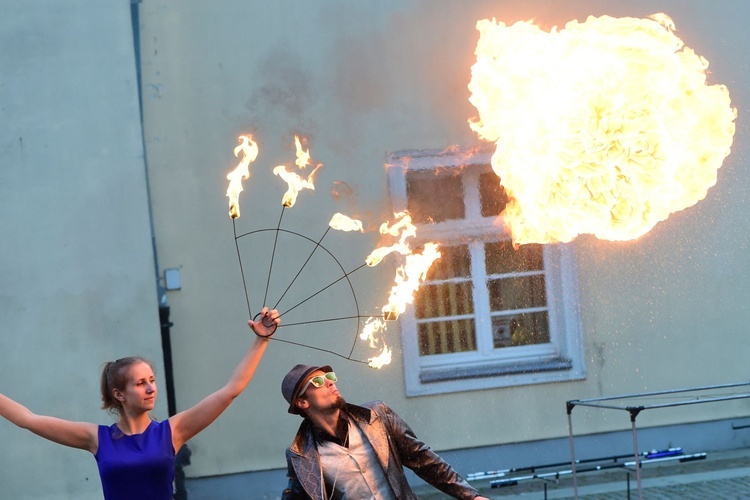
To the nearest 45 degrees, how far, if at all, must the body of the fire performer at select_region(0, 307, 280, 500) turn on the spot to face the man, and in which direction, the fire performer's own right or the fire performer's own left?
approximately 135° to the fire performer's own left

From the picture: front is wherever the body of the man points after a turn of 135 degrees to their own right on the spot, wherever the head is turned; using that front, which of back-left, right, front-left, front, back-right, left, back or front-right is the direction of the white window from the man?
right

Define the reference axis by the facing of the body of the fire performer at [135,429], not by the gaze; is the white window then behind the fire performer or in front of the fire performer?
behind

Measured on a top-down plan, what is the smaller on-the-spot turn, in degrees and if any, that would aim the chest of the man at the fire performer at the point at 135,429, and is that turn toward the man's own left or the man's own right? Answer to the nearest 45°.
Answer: approximately 90° to the man's own right

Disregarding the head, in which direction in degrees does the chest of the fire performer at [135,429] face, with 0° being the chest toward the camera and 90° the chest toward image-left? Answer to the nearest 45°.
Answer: approximately 0°

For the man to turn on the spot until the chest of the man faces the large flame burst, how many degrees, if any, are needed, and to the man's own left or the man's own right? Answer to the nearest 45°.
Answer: approximately 90° to the man's own left

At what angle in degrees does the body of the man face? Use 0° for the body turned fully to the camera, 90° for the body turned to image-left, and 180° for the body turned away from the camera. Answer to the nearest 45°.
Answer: approximately 315°
